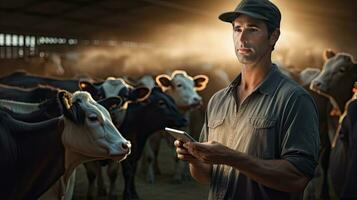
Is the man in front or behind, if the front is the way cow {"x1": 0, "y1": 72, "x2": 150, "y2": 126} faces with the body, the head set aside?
in front

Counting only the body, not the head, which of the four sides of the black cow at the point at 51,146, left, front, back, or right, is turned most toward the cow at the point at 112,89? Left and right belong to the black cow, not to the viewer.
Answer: left

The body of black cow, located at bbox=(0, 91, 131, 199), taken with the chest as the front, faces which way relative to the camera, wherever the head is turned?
to the viewer's right

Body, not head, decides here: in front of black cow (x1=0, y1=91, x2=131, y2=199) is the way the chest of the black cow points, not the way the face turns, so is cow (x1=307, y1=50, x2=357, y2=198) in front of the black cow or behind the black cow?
in front

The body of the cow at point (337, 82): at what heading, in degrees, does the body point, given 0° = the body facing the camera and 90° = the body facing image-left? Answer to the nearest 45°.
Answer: approximately 45°

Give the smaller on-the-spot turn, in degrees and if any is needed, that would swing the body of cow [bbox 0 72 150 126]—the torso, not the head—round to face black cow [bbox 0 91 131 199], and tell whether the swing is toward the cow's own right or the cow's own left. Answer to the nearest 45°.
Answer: approximately 45° to the cow's own right
